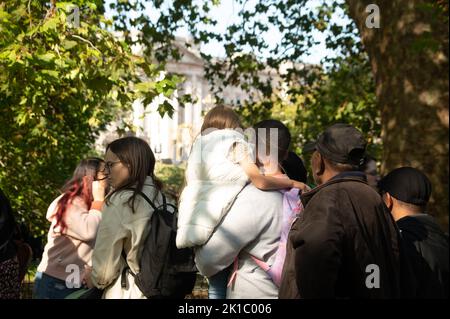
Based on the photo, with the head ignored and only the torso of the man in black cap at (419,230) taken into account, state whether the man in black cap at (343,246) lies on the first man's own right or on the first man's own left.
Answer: on the first man's own left

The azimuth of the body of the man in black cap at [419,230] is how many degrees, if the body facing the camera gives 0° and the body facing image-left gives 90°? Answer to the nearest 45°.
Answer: approximately 135°

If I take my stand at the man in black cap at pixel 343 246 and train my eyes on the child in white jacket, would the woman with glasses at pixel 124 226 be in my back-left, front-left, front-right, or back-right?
front-left

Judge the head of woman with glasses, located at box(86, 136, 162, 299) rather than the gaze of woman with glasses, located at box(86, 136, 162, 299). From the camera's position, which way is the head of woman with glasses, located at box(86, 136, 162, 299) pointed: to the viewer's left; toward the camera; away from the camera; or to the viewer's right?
to the viewer's left

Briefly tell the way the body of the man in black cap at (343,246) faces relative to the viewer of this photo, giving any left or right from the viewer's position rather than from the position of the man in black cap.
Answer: facing away from the viewer and to the left of the viewer

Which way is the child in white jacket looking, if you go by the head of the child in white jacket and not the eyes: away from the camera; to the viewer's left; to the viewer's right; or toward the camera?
away from the camera

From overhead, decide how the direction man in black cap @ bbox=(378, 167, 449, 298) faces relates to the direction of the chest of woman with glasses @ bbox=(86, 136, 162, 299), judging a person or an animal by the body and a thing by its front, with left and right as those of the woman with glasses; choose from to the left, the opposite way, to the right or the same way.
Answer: to the right

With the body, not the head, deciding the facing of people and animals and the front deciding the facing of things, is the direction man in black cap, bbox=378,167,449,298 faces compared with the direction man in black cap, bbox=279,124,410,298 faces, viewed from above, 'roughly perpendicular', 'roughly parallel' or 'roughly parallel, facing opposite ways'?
roughly parallel

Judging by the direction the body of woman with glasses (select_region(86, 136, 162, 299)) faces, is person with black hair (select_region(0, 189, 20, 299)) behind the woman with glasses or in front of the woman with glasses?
in front

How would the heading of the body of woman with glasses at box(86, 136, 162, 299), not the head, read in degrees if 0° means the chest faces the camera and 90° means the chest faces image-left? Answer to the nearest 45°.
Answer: approximately 90°

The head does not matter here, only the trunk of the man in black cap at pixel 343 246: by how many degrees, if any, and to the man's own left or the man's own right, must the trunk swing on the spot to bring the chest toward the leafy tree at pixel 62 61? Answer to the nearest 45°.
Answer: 0° — they already face it

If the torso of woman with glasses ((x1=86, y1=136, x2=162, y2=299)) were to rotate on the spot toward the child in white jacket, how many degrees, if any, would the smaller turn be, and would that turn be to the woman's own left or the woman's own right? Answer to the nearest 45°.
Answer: approximately 180°

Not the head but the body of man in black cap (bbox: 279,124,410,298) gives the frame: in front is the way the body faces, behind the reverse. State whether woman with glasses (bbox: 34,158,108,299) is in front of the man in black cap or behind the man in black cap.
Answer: in front
